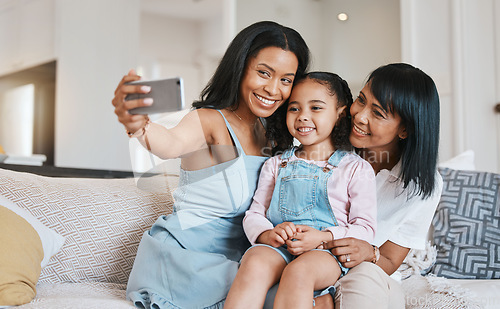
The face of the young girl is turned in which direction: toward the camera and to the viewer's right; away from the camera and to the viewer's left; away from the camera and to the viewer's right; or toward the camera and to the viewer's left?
toward the camera and to the viewer's left

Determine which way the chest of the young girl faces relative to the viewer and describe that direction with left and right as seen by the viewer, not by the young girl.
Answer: facing the viewer and to the left of the viewer

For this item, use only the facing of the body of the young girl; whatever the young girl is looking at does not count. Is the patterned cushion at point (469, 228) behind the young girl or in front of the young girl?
behind

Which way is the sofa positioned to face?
toward the camera

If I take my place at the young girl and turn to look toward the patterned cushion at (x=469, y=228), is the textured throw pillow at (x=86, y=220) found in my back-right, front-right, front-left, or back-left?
back-left
